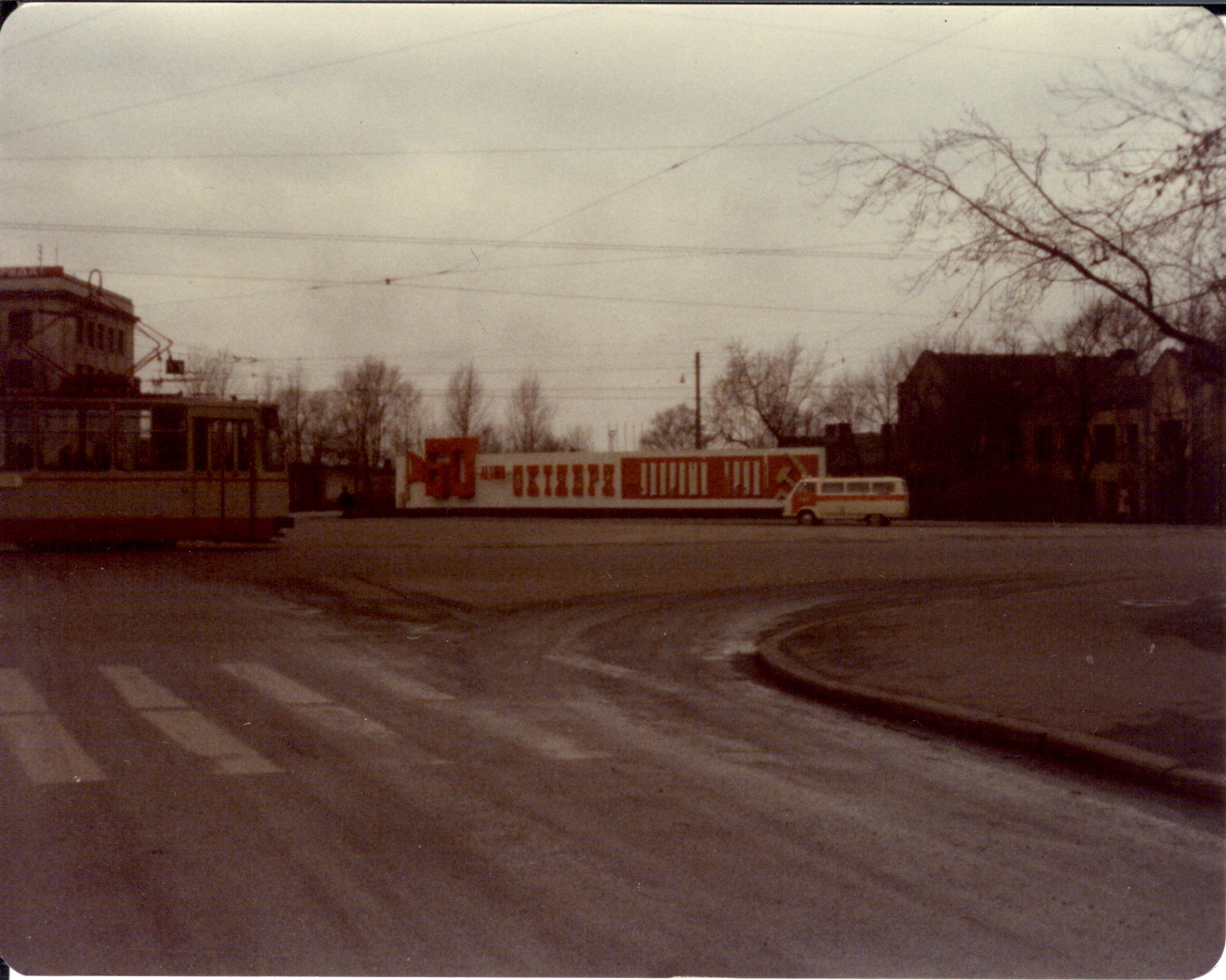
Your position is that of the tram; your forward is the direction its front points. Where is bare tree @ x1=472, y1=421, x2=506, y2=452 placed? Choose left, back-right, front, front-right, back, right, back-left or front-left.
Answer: front-left

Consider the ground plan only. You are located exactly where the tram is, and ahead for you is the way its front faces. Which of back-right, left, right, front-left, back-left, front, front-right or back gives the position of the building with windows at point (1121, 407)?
front

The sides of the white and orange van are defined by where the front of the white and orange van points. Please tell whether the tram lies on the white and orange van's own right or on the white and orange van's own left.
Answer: on the white and orange van's own left

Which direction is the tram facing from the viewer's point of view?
to the viewer's right

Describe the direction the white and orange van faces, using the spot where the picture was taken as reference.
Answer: facing to the left of the viewer

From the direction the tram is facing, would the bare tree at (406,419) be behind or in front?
in front
